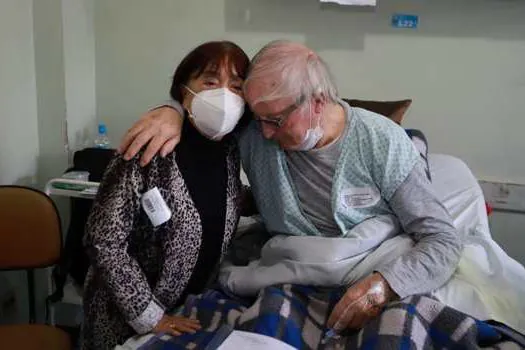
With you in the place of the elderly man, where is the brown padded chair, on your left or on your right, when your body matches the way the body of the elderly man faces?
on your right

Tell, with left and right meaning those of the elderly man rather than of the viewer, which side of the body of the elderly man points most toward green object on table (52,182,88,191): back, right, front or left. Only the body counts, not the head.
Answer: right

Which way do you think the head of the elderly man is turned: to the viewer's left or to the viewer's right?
to the viewer's left

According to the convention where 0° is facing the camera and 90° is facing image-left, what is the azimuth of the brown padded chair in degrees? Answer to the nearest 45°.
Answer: approximately 0°

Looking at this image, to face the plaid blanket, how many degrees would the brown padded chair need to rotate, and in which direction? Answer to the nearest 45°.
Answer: approximately 45° to its left
